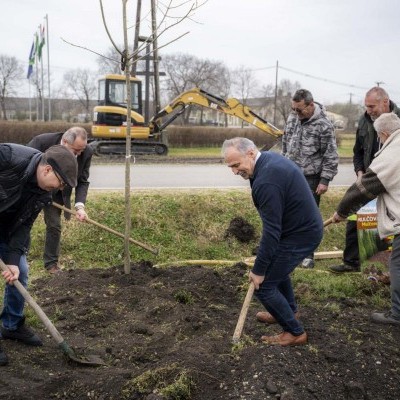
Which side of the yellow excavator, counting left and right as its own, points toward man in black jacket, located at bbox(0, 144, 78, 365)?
right

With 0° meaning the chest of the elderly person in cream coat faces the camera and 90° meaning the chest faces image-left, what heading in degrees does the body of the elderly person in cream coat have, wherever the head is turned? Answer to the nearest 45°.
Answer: approximately 90°

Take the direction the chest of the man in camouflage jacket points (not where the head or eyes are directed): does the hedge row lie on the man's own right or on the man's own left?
on the man's own right

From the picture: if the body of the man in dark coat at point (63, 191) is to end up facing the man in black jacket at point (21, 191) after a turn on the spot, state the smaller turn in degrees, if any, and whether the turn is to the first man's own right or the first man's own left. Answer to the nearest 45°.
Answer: approximately 45° to the first man's own right

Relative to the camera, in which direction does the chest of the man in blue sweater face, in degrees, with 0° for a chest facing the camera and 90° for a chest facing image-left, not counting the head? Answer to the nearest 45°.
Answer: approximately 90°

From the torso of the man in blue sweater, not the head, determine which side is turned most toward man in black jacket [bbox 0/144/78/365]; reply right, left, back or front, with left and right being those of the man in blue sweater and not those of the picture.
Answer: front

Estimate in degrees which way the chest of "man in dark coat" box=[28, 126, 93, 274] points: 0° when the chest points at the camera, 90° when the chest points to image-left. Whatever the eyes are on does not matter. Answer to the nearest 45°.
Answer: approximately 315°

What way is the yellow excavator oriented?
to the viewer's right

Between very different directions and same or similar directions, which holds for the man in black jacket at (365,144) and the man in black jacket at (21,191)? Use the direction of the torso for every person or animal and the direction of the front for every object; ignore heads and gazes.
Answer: very different directions

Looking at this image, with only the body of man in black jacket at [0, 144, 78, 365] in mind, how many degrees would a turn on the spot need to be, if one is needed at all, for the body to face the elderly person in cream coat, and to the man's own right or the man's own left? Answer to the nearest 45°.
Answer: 0° — they already face them

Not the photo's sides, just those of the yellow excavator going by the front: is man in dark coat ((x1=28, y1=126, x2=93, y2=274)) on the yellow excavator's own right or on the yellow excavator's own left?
on the yellow excavator's own right

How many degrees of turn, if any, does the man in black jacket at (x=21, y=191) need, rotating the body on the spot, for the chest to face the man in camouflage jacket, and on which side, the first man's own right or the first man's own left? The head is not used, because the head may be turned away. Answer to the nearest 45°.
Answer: approximately 45° to the first man's own left

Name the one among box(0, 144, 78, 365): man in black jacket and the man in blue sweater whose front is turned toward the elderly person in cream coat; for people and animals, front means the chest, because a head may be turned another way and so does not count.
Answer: the man in black jacket
